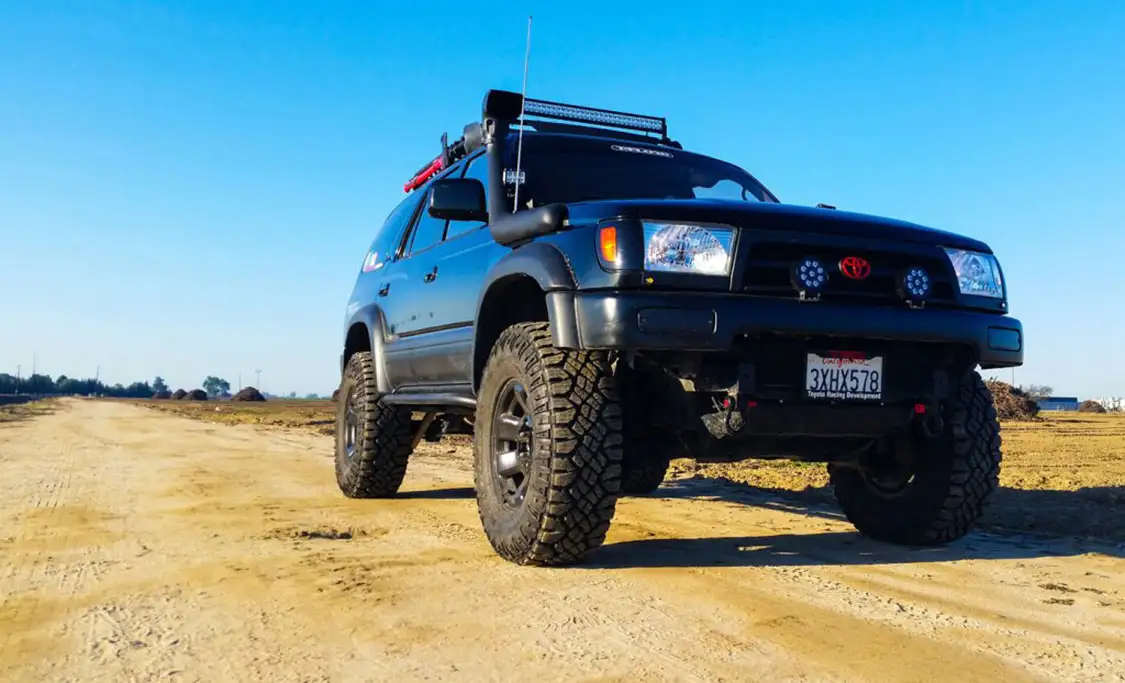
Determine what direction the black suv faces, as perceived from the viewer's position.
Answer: facing the viewer and to the right of the viewer
